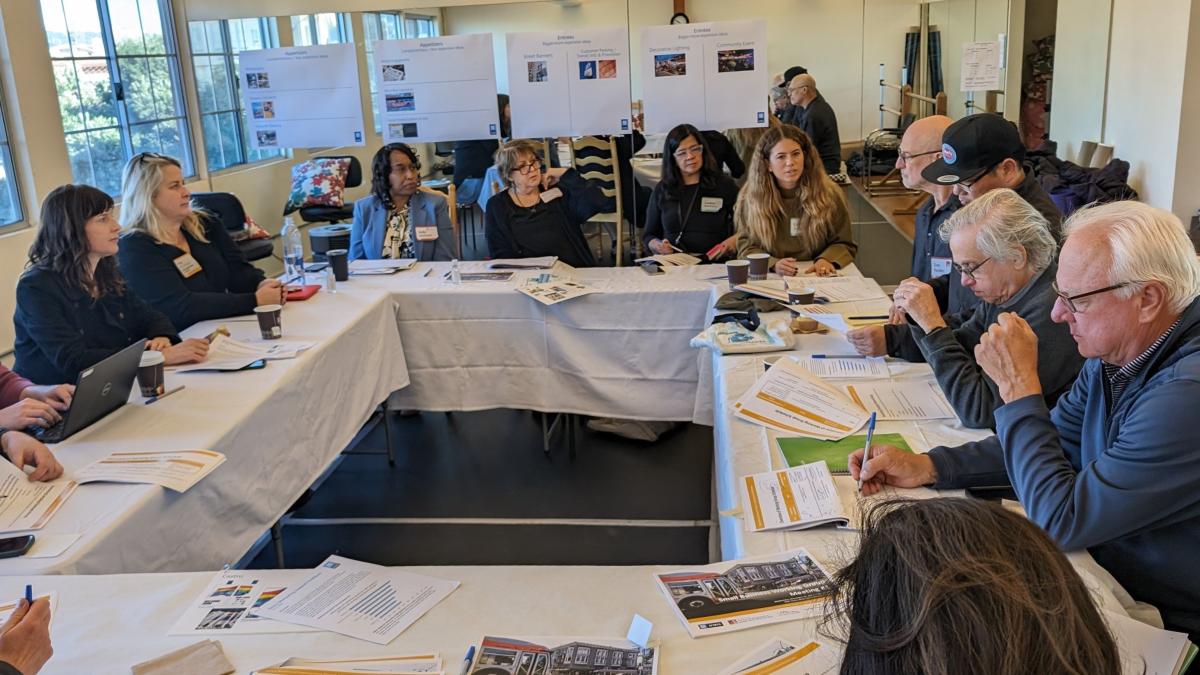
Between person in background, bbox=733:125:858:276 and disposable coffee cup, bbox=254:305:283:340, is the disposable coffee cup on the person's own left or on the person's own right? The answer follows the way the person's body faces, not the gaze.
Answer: on the person's own right

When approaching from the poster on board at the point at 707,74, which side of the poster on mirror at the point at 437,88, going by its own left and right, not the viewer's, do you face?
left

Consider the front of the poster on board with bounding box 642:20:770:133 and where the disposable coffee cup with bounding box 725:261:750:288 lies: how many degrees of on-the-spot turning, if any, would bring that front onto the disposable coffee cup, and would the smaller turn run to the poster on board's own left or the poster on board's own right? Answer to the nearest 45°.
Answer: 0° — it already faces it

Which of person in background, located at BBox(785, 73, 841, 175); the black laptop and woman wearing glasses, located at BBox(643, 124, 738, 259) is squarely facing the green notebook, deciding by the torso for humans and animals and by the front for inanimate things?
the woman wearing glasses

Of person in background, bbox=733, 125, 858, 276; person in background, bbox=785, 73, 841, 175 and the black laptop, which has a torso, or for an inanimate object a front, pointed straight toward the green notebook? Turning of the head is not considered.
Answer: person in background, bbox=733, 125, 858, 276

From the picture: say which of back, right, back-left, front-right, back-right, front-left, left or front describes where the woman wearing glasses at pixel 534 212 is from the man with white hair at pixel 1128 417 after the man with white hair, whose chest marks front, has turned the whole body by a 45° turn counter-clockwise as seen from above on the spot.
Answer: right

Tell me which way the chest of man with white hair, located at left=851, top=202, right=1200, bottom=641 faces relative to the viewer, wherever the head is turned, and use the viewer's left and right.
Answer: facing to the left of the viewer

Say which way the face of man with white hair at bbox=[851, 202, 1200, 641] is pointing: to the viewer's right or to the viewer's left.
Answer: to the viewer's left

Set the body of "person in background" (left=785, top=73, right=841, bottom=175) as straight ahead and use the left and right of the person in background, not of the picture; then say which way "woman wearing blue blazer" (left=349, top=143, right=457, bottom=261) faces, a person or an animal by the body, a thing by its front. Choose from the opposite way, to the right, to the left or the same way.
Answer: to the left

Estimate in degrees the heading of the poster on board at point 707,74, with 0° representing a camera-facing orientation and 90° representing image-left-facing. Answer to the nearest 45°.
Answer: approximately 0°

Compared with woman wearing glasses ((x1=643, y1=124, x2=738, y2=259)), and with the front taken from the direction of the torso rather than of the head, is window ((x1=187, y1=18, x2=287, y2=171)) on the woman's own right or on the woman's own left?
on the woman's own right

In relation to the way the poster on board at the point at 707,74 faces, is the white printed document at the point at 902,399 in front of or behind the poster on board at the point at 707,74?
in front

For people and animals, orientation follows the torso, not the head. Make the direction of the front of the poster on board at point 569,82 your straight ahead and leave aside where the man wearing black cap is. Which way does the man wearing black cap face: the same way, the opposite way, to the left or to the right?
to the right

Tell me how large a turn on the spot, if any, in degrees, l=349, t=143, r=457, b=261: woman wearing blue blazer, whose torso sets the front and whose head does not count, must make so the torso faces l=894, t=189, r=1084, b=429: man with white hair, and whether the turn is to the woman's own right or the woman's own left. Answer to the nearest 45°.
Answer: approximately 45° to the woman's own left

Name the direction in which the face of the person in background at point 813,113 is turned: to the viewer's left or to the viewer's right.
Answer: to the viewer's left

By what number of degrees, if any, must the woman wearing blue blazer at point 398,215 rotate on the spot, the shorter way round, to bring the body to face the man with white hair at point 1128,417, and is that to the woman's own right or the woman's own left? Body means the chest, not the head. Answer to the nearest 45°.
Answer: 0° — they already face them
